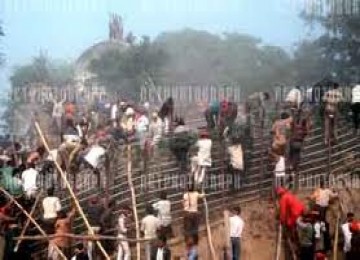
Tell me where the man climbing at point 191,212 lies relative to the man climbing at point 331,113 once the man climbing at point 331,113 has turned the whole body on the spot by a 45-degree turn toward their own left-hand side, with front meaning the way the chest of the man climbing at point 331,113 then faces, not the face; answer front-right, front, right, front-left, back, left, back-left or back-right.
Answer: left

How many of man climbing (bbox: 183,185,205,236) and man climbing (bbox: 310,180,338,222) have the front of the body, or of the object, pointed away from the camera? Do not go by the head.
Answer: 2

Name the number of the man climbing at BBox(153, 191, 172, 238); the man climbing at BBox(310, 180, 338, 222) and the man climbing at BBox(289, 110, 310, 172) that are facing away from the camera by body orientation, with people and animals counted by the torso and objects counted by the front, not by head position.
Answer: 3

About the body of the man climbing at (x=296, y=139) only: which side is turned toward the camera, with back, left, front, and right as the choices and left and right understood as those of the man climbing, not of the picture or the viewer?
back

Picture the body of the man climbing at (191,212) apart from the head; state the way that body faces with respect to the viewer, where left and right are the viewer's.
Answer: facing away from the viewer

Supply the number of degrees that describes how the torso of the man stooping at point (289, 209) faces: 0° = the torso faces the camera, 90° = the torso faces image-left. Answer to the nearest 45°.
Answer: approximately 135°

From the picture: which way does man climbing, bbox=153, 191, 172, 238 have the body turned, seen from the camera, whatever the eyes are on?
away from the camera

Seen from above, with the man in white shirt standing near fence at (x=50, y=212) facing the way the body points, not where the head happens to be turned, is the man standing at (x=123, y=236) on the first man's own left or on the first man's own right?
on the first man's own right

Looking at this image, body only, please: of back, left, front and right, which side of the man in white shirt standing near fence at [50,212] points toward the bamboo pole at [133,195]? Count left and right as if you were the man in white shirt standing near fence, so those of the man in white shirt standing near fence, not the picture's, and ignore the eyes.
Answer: right

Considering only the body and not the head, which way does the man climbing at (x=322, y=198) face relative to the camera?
away from the camera

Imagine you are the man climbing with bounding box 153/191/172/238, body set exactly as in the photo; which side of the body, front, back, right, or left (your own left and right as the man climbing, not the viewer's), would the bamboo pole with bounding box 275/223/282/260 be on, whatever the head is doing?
right

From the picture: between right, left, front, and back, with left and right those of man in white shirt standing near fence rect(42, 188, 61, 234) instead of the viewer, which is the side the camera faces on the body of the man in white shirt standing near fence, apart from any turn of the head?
back

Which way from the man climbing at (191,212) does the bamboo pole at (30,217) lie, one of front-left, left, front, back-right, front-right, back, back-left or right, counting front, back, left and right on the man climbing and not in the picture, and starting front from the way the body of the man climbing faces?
left
